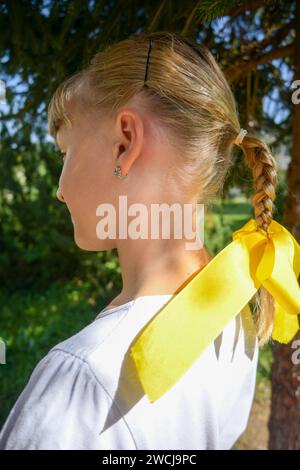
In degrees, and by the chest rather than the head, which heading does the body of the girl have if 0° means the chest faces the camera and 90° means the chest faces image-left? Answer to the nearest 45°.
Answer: approximately 135°

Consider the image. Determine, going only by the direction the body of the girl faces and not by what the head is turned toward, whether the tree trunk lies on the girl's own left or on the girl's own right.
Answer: on the girl's own right
